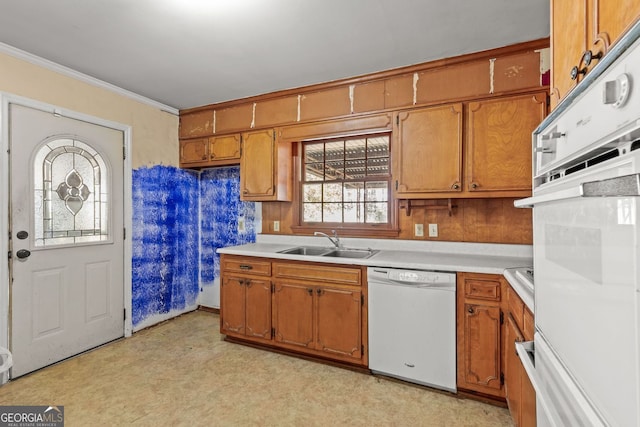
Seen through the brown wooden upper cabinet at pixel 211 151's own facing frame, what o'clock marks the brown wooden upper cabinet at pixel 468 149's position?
the brown wooden upper cabinet at pixel 468 149 is roughly at 9 o'clock from the brown wooden upper cabinet at pixel 211 151.

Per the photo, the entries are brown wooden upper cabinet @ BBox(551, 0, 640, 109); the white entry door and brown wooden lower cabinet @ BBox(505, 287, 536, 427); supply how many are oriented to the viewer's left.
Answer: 2

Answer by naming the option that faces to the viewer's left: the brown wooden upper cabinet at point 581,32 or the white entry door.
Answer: the brown wooden upper cabinet

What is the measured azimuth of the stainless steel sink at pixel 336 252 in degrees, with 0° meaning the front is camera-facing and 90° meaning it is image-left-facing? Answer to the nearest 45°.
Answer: approximately 45°

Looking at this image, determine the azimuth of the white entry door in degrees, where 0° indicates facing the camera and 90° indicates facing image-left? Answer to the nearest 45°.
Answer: approximately 315°

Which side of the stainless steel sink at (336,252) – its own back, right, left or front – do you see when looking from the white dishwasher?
left

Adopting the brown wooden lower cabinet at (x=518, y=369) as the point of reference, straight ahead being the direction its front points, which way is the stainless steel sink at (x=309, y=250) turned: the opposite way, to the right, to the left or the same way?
to the left

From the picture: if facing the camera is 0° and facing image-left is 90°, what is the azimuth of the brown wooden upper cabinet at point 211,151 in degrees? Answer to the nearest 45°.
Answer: approximately 45°

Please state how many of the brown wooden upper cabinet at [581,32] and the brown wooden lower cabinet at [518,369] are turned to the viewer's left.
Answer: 2
